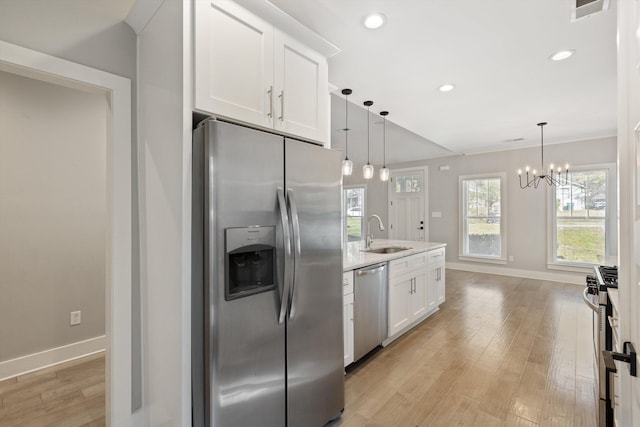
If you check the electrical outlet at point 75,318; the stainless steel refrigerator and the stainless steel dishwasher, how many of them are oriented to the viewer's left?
0

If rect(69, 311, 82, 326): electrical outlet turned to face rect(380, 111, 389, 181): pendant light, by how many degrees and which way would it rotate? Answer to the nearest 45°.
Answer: approximately 90° to its left

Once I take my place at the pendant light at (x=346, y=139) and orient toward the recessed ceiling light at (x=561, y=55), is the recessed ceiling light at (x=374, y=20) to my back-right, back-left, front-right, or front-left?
front-right

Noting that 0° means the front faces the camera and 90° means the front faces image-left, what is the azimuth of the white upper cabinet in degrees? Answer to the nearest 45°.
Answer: approximately 315°

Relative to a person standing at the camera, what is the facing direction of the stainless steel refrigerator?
facing the viewer and to the right of the viewer

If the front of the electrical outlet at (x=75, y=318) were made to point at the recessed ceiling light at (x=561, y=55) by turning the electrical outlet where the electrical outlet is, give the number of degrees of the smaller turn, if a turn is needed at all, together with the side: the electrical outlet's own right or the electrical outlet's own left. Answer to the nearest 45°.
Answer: approximately 45° to the electrical outlet's own left

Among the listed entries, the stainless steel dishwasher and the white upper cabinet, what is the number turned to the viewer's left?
0

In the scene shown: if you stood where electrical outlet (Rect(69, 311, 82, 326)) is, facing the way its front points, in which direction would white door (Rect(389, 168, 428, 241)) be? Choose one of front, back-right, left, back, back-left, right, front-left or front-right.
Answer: left

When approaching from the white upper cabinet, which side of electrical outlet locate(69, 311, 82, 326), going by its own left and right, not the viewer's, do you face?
front

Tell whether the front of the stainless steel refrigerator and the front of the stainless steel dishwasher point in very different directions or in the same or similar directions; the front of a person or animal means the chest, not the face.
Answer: same or similar directions

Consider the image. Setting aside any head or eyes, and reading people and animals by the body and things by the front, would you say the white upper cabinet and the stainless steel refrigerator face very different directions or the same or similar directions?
same or similar directions

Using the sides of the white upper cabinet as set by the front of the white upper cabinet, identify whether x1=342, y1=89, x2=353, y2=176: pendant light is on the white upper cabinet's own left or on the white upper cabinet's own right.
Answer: on the white upper cabinet's own left

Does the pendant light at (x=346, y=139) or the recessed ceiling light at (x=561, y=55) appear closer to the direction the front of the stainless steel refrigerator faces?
the recessed ceiling light
